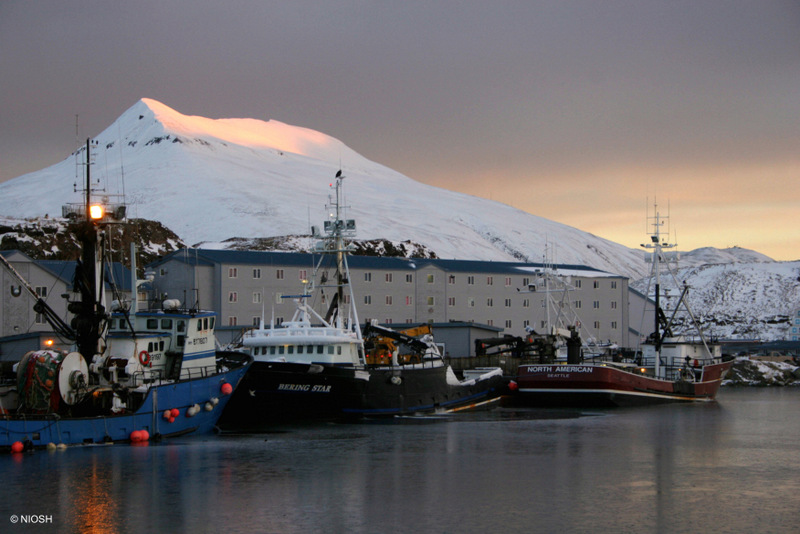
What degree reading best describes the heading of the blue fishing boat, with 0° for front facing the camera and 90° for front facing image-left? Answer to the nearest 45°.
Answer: approximately 225°
